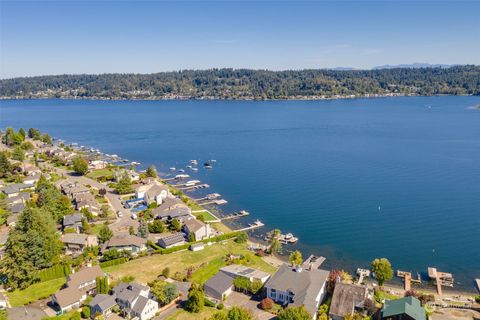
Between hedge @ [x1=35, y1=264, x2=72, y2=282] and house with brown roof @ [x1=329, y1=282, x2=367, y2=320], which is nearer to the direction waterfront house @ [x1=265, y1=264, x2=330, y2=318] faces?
the hedge

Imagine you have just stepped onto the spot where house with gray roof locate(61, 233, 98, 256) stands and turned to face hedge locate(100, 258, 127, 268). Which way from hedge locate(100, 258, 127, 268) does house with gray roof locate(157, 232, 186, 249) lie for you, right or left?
left
